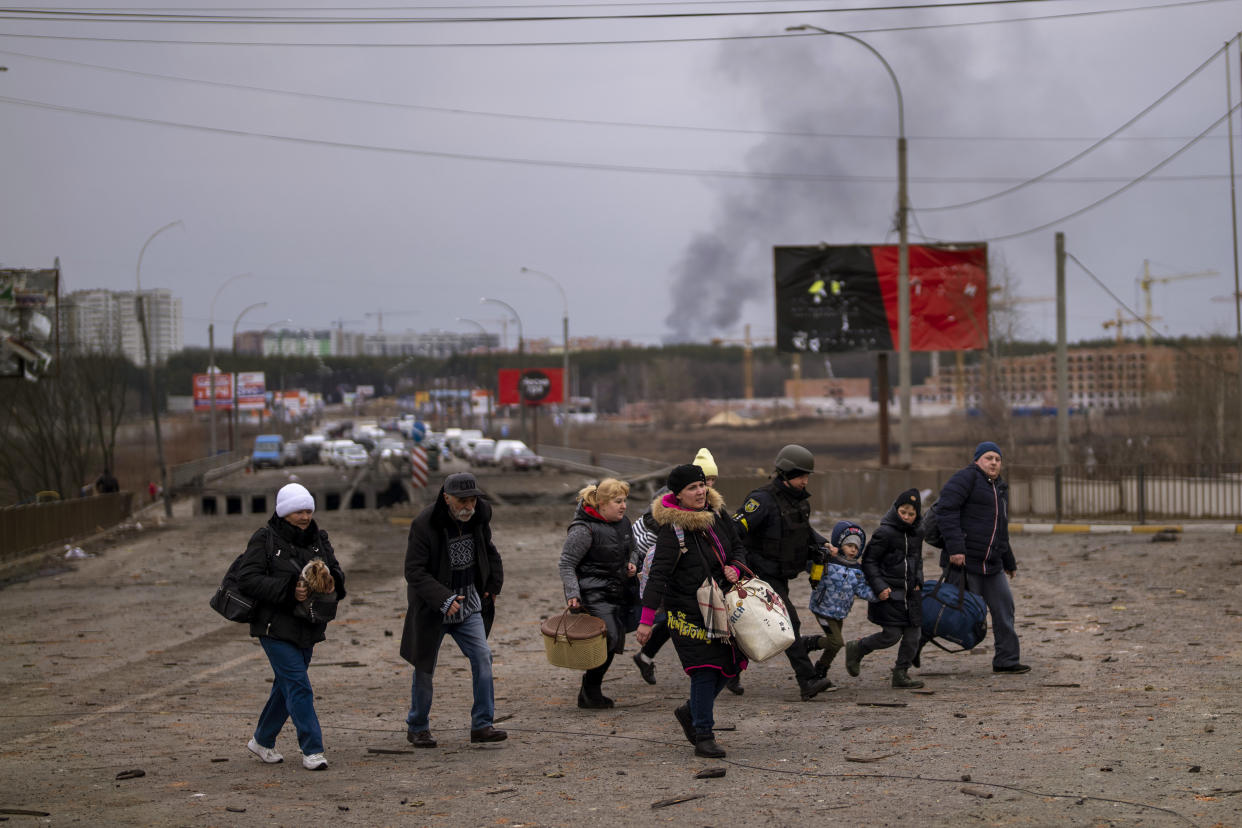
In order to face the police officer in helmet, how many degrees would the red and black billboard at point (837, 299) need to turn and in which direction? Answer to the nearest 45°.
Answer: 0° — it already faces them

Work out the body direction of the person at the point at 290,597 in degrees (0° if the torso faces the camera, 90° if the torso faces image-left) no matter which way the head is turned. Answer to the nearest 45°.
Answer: approximately 315°

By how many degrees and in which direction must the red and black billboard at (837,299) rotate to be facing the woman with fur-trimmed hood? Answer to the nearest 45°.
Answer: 0° — it already faces them

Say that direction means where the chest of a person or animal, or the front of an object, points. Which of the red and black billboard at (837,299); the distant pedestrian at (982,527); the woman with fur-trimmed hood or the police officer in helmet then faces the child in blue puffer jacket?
the red and black billboard

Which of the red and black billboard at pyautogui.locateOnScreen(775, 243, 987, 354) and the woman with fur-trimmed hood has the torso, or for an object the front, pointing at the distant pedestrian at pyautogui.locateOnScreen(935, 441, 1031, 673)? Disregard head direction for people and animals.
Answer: the red and black billboard

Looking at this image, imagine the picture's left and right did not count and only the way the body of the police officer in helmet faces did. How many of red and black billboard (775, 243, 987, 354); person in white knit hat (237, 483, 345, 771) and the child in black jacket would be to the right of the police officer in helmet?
1

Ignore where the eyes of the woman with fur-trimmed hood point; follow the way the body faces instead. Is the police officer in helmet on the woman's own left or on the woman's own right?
on the woman's own left

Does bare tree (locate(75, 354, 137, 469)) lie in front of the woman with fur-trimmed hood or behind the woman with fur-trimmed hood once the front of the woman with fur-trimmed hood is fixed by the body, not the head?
behind
